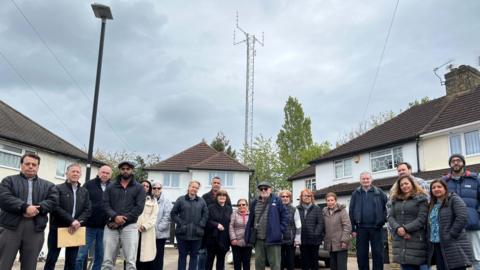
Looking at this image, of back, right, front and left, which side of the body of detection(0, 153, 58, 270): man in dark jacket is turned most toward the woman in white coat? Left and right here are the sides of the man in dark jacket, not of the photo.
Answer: left

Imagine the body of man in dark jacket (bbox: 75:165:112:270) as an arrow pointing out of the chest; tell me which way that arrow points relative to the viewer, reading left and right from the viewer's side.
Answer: facing the viewer and to the right of the viewer

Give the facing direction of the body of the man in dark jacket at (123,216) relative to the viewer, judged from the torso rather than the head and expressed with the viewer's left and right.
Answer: facing the viewer

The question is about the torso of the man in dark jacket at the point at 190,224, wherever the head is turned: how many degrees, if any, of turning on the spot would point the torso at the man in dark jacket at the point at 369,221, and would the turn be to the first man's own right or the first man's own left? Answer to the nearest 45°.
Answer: approximately 90° to the first man's own left

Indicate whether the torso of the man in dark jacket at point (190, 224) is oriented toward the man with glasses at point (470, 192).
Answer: no

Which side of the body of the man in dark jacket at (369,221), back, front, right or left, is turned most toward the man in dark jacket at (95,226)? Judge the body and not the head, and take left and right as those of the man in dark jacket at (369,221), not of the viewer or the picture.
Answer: right

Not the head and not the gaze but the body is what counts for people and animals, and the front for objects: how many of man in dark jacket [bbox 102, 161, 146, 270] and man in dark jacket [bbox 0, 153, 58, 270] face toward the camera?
2

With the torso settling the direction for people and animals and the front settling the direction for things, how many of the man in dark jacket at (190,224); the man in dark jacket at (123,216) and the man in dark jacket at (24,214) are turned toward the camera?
3

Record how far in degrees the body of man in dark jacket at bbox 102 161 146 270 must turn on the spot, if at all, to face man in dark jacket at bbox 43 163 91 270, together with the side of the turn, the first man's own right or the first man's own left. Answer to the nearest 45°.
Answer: approximately 90° to the first man's own right

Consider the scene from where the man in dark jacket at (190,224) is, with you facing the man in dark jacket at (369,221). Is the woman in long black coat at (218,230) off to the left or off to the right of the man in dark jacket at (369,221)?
left

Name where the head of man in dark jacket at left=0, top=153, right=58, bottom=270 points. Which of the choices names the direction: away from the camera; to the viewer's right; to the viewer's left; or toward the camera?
toward the camera

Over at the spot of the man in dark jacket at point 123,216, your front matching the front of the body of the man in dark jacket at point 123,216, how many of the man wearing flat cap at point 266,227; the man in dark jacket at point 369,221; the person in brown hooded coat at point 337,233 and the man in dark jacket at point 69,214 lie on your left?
3

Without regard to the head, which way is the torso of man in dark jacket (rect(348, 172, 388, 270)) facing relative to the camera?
toward the camera

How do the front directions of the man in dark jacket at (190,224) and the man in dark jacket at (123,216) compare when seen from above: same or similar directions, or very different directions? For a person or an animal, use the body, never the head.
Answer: same or similar directions

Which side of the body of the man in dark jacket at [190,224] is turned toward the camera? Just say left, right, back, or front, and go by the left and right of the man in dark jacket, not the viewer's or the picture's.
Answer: front

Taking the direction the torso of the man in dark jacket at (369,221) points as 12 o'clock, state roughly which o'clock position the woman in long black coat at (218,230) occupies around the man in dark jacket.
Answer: The woman in long black coat is roughly at 3 o'clock from the man in dark jacket.
